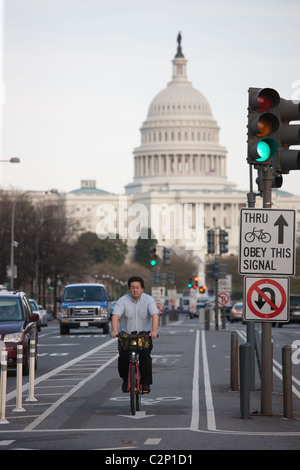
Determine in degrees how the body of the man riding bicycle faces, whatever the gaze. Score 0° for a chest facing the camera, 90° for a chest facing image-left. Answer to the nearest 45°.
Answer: approximately 0°

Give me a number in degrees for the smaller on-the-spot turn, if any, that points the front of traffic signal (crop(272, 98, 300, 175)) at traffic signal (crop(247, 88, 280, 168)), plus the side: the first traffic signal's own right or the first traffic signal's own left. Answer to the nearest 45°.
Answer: approximately 135° to the first traffic signal's own right

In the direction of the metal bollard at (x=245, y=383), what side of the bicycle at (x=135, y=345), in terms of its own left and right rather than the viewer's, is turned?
left

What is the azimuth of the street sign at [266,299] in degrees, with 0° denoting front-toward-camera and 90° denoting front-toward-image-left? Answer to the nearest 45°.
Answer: approximately 0°

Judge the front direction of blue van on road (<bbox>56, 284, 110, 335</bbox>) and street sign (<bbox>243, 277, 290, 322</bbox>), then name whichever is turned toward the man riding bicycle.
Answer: the blue van on road
